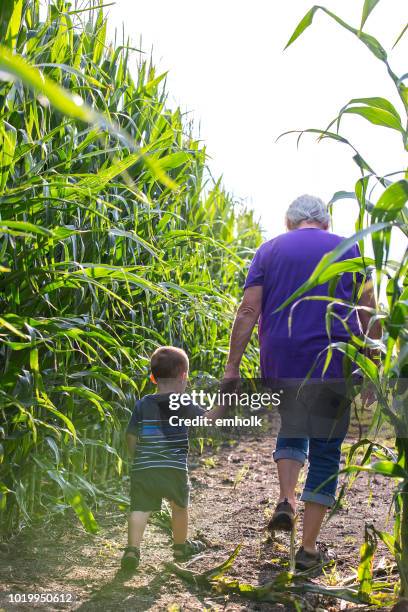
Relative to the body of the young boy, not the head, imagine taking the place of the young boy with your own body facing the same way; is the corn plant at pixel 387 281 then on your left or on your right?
on your right

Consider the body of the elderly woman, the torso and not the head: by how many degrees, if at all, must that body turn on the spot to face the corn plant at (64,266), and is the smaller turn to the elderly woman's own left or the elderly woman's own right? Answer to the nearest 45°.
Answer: approximately 135° to the elderly woman's own left

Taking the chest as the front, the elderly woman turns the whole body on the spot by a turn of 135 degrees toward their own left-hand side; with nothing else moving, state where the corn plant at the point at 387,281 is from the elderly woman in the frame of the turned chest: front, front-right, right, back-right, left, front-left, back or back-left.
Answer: front-left

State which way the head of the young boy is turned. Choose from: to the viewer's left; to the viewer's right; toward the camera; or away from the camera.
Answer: away from the camera

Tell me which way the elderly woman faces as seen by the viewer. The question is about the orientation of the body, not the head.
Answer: away from the camera

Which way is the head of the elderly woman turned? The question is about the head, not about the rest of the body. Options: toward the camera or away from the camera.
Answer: away from the camera

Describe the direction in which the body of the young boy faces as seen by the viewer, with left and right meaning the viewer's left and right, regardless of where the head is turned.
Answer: facing away from the viewer and to the right of the viewer

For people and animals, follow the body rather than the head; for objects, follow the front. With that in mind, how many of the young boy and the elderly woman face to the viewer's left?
0
